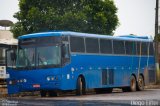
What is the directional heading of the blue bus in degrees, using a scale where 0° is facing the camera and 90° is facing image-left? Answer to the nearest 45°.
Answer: approximately 45°
